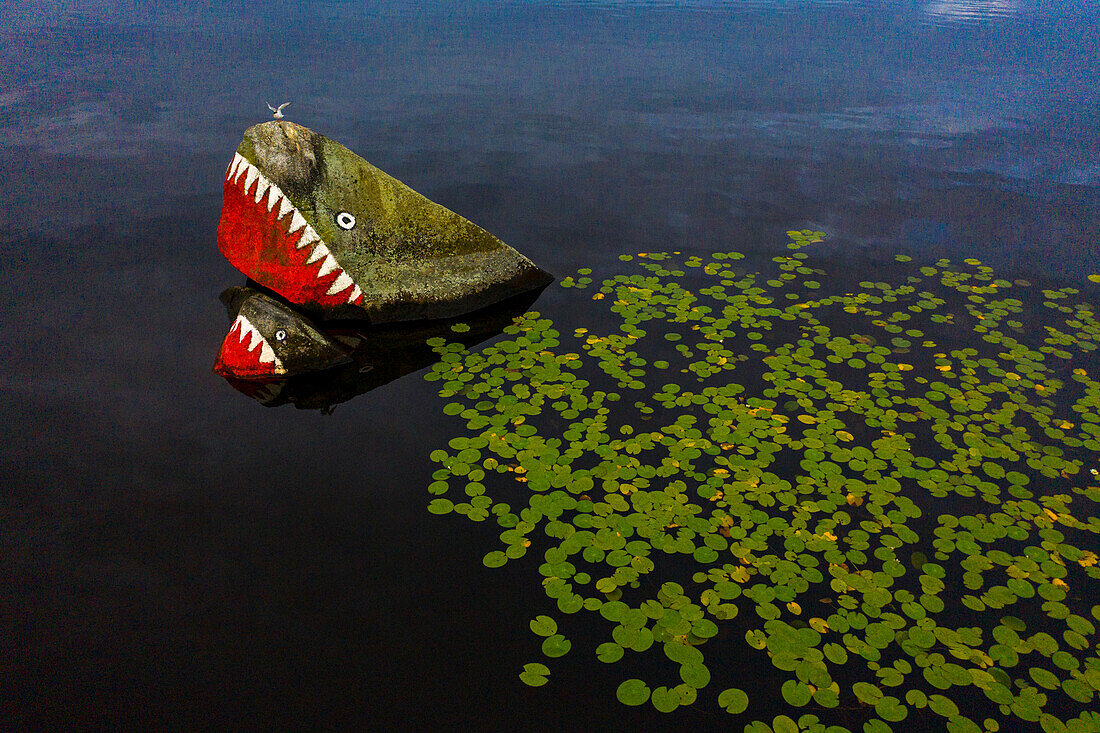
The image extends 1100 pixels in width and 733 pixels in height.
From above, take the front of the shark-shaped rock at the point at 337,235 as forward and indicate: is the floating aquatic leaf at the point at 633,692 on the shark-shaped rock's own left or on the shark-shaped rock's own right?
on the shark-shaped rock's own left

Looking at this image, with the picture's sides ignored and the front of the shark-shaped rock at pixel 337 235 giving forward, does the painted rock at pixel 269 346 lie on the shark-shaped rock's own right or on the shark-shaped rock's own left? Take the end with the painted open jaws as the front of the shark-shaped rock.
on the shark-shaped rock's own left

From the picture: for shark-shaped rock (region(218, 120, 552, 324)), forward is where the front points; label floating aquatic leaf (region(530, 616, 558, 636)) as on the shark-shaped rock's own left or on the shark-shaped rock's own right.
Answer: on the shark-shaped rock's own left

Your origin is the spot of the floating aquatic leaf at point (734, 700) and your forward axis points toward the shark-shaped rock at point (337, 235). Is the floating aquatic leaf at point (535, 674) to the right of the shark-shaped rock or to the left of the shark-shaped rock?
left

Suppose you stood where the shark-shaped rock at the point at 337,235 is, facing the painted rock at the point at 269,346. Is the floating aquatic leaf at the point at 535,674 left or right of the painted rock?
left

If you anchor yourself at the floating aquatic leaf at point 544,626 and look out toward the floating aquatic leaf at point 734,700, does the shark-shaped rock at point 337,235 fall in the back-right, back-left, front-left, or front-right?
back-left

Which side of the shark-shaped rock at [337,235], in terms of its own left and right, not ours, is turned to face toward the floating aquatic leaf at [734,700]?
left

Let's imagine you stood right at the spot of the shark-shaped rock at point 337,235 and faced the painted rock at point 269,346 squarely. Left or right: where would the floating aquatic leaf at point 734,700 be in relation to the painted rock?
left

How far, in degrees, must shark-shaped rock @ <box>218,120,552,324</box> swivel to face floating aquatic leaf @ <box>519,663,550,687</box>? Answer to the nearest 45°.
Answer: approximately 90° to its left

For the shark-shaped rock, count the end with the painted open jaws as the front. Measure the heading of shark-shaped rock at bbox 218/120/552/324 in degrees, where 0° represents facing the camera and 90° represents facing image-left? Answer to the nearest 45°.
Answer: approximately 90°

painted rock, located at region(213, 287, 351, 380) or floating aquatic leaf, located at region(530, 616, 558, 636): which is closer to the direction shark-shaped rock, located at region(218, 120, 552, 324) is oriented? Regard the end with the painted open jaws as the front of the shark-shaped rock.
the painted rock
